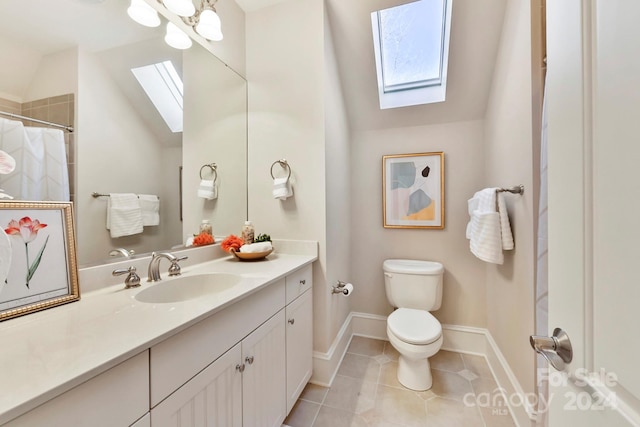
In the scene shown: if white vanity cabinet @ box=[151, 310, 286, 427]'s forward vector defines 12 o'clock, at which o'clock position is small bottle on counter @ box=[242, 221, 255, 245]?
The small bottle on counter is roughly at 8 o'clock from the white vanity cabinet.

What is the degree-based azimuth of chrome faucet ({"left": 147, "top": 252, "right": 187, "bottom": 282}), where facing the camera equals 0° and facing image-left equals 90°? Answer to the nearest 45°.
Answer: approximately 315°

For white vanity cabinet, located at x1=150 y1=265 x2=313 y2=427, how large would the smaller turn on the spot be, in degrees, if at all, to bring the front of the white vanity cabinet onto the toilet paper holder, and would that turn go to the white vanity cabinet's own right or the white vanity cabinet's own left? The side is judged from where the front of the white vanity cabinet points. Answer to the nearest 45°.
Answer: approximately 90° to the white vanity cabinet's own left

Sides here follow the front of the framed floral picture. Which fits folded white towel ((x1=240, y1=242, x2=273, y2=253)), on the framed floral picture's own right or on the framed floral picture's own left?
on the framed floral picture's own left

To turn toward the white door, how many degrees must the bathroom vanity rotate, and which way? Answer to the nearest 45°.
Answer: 0° — it already faces it

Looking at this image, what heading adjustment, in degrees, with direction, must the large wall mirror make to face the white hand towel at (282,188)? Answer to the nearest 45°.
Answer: approximately 45° to its left

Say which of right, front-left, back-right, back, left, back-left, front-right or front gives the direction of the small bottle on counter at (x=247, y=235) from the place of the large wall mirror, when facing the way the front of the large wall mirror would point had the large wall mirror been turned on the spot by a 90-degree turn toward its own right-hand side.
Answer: back-left

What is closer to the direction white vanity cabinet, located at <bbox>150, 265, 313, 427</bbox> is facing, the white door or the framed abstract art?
the white door

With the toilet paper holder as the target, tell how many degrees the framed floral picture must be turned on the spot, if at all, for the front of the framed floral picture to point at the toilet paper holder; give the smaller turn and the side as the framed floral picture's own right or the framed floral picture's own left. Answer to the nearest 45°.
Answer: approximately 45° to the framed floral picture's own left

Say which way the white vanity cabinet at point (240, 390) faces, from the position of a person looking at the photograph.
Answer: facing the viewer and to the right of the viewer

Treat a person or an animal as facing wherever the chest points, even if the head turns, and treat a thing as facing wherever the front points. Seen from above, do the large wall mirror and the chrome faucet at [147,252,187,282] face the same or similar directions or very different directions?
same or similar directions

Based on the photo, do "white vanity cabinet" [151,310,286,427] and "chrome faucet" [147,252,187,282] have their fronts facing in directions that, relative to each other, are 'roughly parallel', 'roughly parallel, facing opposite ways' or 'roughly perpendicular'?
roughly parallel
